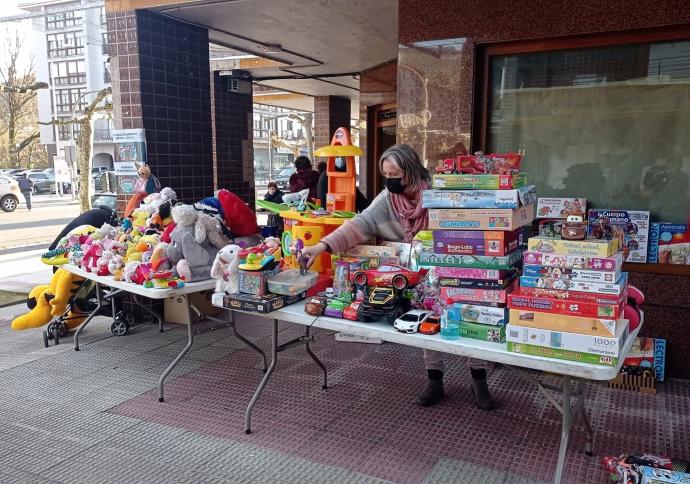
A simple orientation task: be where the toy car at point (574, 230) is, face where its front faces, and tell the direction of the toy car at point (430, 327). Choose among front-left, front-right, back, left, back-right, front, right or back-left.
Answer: right

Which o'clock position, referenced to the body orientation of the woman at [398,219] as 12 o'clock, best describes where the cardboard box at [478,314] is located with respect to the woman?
The cardboard box is roughly at 10 o'clock from the woman.

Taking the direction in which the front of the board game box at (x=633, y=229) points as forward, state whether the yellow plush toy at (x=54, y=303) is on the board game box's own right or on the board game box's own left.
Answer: on the board game box's own right

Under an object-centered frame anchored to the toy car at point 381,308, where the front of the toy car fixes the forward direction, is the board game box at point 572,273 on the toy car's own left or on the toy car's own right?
on the toy car's own left

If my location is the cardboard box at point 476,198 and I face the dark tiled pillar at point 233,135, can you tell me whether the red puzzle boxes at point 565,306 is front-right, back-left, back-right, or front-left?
back-right

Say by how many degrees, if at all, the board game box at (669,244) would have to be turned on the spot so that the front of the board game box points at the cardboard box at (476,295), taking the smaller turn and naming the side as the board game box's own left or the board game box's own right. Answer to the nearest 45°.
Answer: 0° — it already faces it

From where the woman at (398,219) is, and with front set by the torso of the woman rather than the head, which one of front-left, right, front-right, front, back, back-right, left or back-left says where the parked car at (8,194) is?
right

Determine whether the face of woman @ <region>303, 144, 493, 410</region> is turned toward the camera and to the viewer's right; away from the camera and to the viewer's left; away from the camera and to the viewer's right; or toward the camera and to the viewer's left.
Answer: toward the camera and to the viewer's left

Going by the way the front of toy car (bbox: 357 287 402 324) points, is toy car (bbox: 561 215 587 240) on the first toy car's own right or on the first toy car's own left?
on the first toy car's own left

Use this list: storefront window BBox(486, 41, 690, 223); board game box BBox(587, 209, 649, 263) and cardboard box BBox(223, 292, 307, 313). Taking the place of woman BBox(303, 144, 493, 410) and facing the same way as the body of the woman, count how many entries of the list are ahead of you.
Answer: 1

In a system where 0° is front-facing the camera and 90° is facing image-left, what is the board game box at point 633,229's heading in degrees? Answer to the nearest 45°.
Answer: approximately 0°

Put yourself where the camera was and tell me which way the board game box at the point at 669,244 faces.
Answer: facing the viewer

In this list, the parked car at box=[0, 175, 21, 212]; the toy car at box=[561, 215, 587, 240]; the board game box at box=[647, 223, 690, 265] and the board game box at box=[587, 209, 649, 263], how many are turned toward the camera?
3

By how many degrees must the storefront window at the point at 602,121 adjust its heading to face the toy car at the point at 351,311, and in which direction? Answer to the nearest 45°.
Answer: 0° — it already faces it

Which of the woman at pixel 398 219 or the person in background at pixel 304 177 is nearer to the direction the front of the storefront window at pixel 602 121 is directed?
the woman
